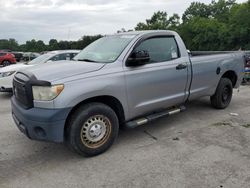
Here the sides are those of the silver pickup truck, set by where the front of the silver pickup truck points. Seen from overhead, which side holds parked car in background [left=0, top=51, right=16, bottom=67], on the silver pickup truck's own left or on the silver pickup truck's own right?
on the silver pickup truck's own right

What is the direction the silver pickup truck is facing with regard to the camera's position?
facing the viewer and to the left of the viewer
